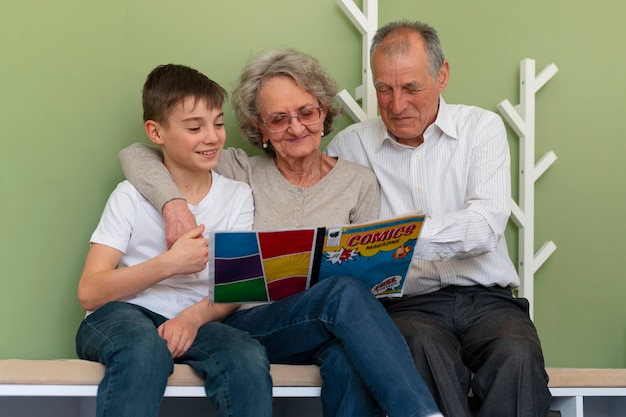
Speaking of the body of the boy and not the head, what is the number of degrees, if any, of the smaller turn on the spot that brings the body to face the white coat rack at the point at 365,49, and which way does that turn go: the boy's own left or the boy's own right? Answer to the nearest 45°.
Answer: approximately 90° to the boy's own left

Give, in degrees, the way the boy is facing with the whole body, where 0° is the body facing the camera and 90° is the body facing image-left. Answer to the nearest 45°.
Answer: approximately 315°

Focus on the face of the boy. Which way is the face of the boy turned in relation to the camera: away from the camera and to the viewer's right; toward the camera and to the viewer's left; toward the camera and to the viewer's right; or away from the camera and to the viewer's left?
toward the camera and to the viewer's right

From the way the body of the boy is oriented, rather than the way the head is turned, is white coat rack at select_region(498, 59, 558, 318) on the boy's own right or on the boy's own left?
on the boy's own left
